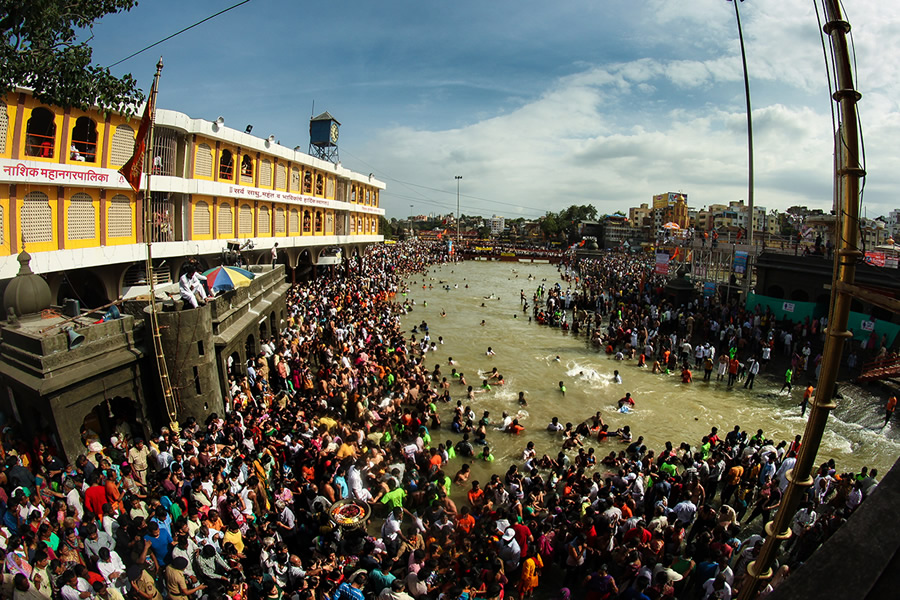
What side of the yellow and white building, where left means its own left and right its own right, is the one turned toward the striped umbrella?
front

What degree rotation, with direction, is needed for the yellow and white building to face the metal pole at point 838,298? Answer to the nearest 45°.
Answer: approximately 45° to its right

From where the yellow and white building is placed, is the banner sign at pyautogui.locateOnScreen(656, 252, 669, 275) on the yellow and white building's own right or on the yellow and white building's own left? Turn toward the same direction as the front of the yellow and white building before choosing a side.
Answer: on the yellow and white building's own left

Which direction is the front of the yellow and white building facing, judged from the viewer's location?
facing the viewer and to the right of the viewer

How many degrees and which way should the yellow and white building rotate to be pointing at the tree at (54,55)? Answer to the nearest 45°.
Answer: approximately 45° to its right

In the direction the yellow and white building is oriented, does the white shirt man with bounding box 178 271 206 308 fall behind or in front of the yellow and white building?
in front

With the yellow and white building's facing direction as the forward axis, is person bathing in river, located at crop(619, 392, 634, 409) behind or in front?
in front
